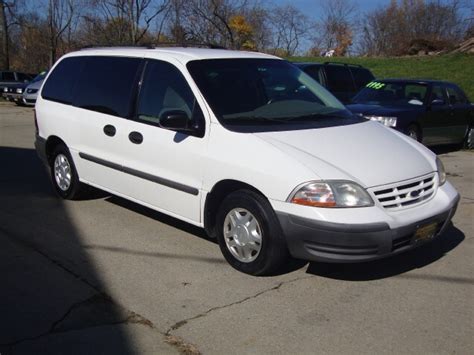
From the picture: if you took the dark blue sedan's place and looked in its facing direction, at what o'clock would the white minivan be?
The white minivan is roughly at 11 o'clock from the dark blue sedan.

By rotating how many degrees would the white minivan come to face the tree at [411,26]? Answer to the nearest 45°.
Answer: approximately 135° to its left

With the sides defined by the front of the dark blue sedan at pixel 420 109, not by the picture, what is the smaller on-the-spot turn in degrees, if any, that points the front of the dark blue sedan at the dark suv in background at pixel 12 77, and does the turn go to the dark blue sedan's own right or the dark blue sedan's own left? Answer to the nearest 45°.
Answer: approximately 90° to the dark blue sedan's own right

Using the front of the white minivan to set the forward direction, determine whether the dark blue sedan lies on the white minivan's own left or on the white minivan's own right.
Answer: on the white minivan's own left

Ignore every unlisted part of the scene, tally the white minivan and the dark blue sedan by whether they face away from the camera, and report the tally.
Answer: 0

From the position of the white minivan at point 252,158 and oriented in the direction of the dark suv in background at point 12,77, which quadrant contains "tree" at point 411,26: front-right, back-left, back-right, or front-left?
front-right

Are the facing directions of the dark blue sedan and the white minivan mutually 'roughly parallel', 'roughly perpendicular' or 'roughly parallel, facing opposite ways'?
roughly perpendicular

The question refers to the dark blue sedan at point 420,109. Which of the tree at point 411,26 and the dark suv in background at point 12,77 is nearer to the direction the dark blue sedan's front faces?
the dark suv in background

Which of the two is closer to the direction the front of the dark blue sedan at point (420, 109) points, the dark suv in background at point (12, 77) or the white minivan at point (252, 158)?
the white minivan

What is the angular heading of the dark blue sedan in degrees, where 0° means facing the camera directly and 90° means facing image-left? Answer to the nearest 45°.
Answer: approximately 45°

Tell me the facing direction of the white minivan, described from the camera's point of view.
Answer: facing the viewer and to the right of the viewer
